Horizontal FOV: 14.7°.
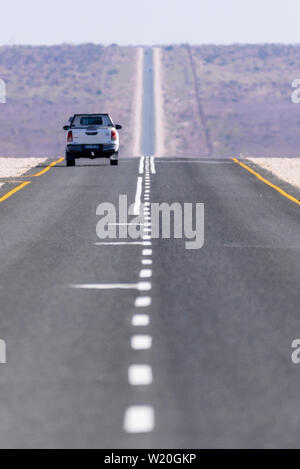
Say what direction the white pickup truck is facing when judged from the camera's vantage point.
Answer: facing away from the viewer
